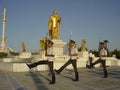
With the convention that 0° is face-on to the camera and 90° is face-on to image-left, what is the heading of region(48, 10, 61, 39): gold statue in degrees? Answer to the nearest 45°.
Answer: approximately 0°
